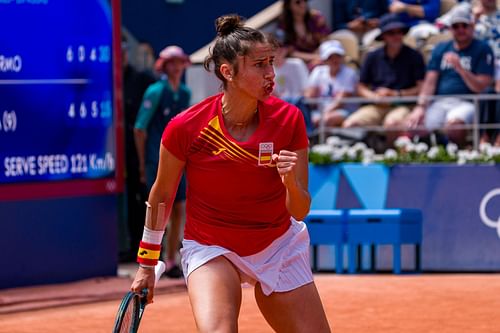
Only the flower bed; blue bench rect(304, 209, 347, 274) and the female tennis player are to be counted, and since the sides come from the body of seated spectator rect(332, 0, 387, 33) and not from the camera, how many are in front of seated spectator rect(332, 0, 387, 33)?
3

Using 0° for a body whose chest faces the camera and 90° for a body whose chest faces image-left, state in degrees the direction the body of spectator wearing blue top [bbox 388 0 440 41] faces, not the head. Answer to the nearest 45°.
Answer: approximately 0°

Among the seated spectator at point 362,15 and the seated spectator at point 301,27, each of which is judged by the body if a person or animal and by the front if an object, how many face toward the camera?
2

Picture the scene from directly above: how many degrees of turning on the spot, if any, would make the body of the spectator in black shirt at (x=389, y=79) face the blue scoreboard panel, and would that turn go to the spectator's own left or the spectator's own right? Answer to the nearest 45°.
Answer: approximately 45° to the spectator's own right

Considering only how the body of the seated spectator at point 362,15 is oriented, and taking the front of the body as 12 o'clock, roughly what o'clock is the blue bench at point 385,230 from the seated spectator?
The blue bench is roughly at 12 o'clock from the seated spectator.

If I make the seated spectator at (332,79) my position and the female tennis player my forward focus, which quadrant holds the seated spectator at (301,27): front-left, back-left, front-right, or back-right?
back-right

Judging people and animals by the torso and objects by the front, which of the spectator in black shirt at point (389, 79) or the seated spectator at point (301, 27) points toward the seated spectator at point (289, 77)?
the seated spectator at point (301, 27)
